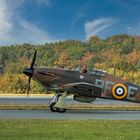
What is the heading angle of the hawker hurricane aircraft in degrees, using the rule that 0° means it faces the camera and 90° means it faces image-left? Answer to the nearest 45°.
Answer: approximately 90°
